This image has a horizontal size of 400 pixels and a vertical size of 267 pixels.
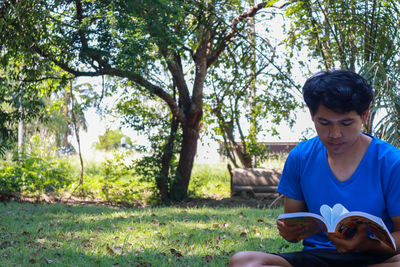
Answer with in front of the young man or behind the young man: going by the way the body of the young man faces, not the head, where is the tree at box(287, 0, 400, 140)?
behind

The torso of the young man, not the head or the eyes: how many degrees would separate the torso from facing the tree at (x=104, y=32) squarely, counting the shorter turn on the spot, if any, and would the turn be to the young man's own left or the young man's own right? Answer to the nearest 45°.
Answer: approximately 135° to the young man's own right

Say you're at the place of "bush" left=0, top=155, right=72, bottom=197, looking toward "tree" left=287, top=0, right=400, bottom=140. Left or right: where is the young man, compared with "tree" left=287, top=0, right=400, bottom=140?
right

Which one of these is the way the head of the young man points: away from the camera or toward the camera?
toward the camera

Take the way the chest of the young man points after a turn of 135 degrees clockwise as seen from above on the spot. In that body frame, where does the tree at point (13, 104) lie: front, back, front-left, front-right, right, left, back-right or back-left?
front

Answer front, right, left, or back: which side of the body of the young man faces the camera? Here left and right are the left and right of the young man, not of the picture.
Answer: front

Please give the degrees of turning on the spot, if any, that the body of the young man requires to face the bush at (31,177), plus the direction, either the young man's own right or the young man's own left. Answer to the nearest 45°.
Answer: approximately 135° to the young man's own right
